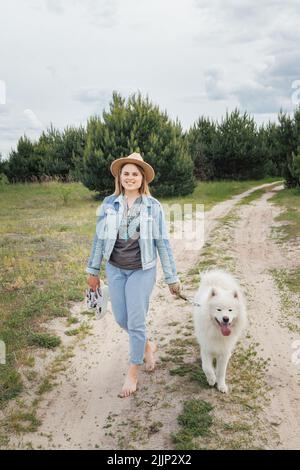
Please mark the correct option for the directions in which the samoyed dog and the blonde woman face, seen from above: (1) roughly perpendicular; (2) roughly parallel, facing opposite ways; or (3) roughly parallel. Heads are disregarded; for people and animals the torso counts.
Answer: roughly parallel

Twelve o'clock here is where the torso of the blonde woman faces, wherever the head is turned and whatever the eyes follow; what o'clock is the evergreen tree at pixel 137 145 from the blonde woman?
The evergreen tree is roughly at 6 o'clock from the blonde woman.

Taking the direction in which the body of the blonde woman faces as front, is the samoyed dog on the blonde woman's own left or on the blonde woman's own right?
on the blonde woman's own left

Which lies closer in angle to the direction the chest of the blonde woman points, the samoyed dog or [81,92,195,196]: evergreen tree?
the samoyed dog

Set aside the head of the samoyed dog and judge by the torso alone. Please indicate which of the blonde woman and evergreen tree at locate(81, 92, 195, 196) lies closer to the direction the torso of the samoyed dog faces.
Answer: the blonde woman

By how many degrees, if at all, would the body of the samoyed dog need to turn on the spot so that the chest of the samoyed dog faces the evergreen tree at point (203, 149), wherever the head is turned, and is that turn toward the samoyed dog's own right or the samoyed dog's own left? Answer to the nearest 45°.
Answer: approximately 180°

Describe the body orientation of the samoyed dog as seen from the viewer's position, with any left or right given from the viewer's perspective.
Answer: facing the viewer

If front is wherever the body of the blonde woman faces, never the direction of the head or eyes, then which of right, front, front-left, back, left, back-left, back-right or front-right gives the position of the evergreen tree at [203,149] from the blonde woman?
back

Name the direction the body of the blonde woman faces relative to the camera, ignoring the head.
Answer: toward the camera
